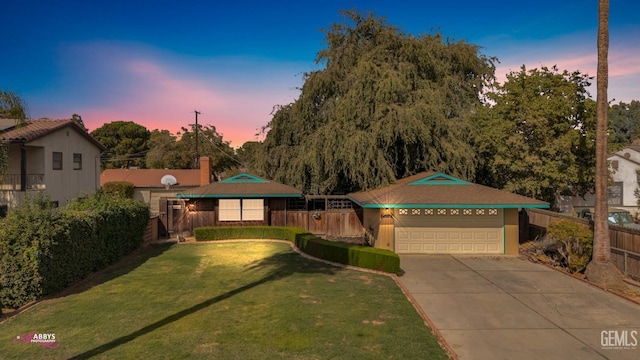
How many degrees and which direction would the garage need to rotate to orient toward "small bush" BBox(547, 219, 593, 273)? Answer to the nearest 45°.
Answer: approximately 45° to its left

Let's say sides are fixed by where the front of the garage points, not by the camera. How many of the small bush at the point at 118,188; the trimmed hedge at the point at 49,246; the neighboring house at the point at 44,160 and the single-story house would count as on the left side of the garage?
0

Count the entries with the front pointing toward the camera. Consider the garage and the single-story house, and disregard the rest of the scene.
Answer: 2

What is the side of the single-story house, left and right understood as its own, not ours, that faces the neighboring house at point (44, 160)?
right

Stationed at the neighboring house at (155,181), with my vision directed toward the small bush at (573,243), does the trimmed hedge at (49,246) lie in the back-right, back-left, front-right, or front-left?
front-right

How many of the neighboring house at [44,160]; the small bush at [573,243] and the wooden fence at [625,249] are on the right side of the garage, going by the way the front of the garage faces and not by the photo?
1

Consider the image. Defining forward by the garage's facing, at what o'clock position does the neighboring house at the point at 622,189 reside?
The neighboring house is roughly at 7 o'clock from the garage.

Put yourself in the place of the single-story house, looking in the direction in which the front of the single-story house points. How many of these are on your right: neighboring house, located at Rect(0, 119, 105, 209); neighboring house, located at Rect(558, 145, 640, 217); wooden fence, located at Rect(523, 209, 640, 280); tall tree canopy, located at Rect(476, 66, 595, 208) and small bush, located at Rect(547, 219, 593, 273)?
1

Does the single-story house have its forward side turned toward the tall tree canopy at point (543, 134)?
no

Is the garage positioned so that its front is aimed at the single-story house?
no

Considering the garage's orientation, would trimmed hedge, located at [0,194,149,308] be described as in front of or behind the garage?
in front

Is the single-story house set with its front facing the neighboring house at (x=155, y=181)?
no

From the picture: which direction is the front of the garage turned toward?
toward the camera
